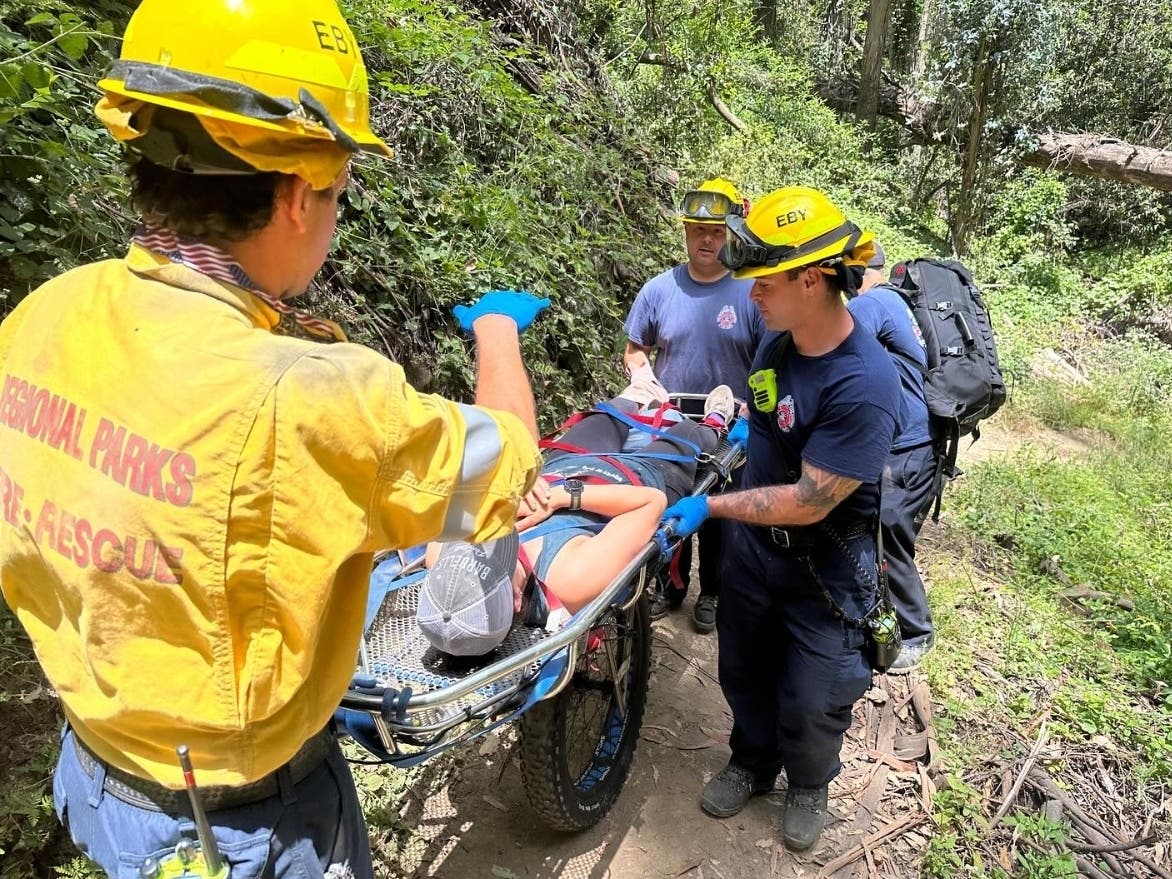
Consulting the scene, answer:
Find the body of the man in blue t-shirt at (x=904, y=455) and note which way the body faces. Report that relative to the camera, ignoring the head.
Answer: to the viewer's left

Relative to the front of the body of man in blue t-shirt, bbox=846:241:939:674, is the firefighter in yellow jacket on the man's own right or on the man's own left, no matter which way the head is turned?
on the man's own left

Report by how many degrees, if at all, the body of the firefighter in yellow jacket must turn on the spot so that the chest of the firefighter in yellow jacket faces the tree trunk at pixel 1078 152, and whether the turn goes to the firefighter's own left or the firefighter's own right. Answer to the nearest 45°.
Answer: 0° — they already face it

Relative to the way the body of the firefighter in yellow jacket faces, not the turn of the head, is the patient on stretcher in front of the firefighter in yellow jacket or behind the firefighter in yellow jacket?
in front

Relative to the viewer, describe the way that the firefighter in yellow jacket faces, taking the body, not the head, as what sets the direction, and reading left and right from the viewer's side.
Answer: facing away from the viewer and to the right of the viewer

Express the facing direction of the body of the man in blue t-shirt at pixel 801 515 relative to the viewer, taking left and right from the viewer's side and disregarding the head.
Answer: facing the viewer and to the left of the viewer

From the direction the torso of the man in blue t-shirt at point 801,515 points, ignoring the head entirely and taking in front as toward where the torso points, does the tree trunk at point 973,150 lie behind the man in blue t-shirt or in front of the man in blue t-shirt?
behind

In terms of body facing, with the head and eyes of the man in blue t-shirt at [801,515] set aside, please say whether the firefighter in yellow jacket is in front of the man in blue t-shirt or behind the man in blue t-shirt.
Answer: in front

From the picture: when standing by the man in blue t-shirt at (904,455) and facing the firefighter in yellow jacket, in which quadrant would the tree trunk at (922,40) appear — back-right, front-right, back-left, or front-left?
back-right

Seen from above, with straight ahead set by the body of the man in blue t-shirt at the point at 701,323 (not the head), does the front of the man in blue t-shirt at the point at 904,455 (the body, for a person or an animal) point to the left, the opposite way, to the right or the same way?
to the right

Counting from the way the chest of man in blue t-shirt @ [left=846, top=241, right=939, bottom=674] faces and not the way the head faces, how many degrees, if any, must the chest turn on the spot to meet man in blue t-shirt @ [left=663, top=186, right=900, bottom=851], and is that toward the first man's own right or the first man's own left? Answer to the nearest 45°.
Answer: approximately 90° to the first man's own left

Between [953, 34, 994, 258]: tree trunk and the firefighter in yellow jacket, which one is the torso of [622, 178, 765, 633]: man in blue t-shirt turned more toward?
the firefighter in yellow jacket

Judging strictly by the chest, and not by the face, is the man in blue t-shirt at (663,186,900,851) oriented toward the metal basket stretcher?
yes

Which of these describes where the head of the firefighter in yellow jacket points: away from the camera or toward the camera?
away from the camera

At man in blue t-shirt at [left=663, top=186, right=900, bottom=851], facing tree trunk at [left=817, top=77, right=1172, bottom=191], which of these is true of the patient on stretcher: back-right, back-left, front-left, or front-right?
back-left

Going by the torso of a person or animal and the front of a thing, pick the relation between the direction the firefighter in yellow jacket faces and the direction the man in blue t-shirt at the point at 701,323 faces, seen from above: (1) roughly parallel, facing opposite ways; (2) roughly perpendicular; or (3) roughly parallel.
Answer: roughly parallel, facing opposite ways

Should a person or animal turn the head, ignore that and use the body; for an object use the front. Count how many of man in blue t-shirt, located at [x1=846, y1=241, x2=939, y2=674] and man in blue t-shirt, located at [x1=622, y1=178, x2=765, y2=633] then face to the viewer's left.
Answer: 1

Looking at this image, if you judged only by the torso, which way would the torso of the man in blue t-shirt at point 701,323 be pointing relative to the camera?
toward the camera
